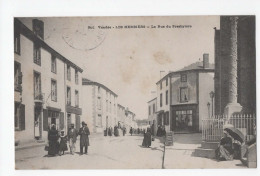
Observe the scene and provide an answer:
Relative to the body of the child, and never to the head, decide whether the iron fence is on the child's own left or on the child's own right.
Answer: on the child's own left

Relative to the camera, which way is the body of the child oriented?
toward the camera

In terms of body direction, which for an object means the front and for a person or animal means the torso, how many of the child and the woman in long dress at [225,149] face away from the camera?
0

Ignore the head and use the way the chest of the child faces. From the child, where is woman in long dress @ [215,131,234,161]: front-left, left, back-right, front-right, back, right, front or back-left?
left

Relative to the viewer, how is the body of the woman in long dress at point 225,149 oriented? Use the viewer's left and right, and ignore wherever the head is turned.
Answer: facing the viewer and to the left of the viewer

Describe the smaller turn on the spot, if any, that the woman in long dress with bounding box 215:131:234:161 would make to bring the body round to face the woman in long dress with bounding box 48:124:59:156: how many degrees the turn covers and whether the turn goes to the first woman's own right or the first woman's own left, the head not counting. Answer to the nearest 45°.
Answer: approximately 45° to the first woman's own right
